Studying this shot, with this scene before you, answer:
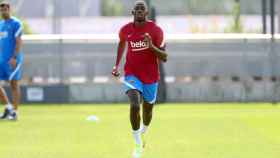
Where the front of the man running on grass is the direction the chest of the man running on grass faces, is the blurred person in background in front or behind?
behind

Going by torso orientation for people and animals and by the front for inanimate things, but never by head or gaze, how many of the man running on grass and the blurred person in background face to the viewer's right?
0

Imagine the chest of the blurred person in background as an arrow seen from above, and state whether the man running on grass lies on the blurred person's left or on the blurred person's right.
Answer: on the blurred person's left

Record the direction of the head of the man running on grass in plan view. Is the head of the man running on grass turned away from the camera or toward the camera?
toward the camera

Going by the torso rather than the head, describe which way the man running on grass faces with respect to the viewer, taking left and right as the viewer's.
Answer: facing the viewer
